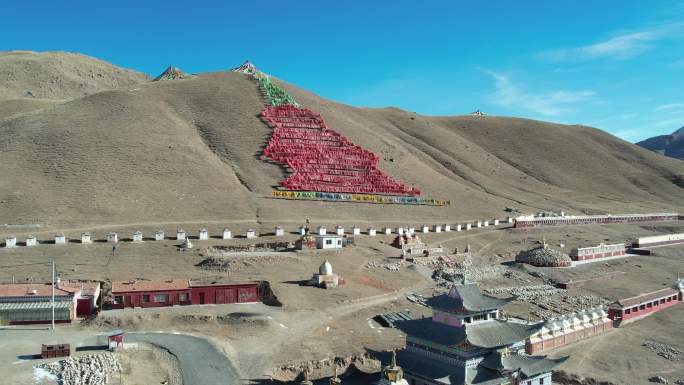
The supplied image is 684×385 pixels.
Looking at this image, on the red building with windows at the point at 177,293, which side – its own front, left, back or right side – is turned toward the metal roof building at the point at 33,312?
right

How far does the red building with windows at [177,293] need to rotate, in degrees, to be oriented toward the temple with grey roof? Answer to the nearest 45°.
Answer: approximately 45° to its left

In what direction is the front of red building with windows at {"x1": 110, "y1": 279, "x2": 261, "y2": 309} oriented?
toward the camera

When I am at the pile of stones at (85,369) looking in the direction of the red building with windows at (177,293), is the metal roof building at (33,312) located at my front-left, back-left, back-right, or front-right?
front-left

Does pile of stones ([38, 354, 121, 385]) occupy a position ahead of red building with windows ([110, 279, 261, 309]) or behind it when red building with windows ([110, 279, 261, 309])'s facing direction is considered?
ahead

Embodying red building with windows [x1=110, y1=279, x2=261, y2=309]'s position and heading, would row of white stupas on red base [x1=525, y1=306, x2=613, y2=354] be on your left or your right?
on your left

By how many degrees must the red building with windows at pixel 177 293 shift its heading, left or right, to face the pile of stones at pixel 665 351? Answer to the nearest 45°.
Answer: approximately 90° to its left

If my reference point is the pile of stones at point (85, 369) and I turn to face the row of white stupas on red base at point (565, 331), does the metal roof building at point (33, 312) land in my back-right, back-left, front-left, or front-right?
back-left

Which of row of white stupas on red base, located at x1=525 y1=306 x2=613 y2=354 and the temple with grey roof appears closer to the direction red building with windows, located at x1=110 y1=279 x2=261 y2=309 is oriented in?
the temple with grey roof
